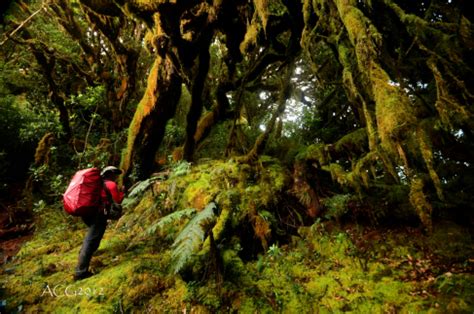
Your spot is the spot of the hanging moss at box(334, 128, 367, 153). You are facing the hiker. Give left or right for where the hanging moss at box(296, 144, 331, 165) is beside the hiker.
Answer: right

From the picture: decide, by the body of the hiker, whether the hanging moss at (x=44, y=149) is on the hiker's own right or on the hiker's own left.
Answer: on the hiker's own left

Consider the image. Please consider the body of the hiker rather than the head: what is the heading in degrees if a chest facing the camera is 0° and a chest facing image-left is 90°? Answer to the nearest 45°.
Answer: approximately 270°

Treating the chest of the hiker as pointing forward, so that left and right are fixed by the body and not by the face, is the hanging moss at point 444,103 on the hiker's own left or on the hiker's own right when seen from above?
on the hiker's own right

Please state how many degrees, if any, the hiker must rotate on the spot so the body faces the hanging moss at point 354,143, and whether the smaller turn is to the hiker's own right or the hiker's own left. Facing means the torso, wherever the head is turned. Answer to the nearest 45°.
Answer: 0° — they already face it

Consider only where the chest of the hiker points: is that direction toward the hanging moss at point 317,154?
yes
